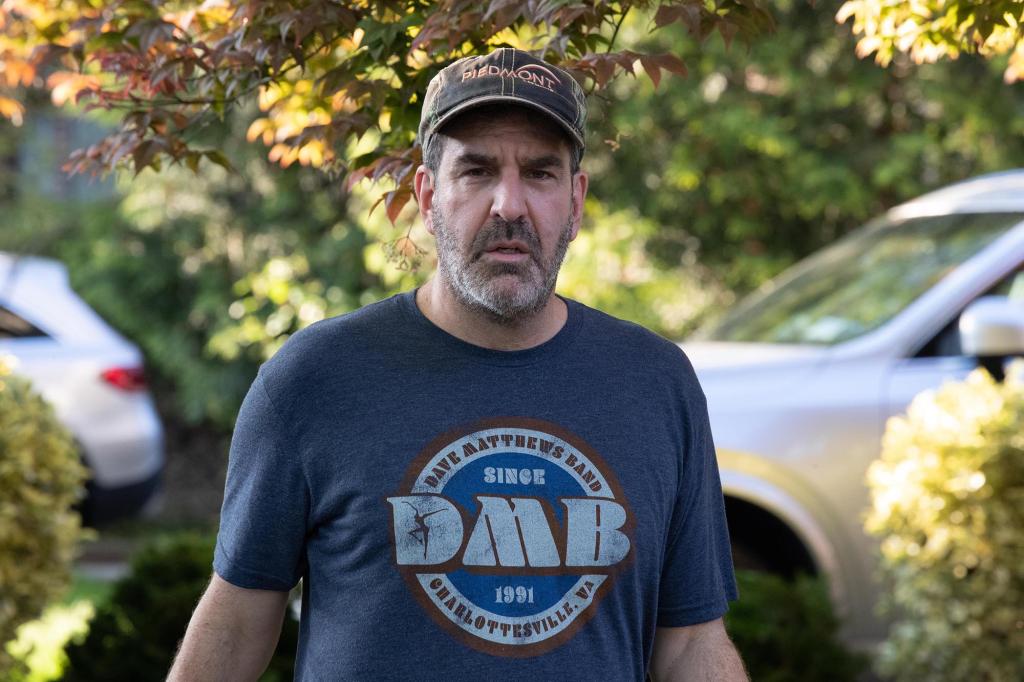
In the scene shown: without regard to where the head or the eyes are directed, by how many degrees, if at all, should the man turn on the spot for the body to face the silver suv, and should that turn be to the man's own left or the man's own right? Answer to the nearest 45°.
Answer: approximately 135° to the man's own left

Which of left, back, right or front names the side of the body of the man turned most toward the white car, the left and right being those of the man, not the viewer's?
back

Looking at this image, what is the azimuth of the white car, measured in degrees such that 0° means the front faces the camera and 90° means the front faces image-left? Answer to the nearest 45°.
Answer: approximately 90°

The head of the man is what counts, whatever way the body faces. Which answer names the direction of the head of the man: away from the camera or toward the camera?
toward the camera

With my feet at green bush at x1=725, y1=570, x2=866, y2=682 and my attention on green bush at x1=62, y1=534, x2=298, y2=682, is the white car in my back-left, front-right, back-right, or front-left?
front-right

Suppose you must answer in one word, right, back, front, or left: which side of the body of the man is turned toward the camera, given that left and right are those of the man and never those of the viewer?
front
